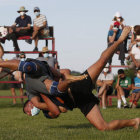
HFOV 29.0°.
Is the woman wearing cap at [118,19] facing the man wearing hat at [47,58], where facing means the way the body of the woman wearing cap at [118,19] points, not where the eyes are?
no

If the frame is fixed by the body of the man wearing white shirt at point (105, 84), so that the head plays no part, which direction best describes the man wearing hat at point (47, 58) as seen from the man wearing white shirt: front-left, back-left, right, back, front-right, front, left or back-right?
right

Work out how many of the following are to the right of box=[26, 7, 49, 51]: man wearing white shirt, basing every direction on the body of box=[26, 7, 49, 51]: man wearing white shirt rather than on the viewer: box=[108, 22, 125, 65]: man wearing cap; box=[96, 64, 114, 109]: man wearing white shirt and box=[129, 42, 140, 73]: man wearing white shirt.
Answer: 0

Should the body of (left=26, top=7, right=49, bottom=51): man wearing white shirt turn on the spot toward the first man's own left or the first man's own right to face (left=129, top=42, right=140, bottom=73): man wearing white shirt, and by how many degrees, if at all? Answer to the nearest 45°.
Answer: approximately 90° to the first man's own left

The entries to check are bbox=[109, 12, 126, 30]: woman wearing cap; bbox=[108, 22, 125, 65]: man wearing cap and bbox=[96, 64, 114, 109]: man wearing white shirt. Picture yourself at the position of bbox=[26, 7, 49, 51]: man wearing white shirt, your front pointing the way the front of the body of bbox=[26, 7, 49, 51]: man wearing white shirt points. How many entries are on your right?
0

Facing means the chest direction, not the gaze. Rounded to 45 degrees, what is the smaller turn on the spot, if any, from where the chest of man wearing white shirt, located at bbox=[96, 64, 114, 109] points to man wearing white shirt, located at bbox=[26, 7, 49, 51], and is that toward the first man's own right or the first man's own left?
approximately 90° to the first man's own right

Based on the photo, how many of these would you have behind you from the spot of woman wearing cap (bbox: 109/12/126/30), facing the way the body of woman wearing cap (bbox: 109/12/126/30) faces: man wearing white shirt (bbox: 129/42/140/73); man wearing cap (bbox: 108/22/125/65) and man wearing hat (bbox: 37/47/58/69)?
0

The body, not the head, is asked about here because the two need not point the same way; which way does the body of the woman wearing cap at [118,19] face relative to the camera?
toward the camera

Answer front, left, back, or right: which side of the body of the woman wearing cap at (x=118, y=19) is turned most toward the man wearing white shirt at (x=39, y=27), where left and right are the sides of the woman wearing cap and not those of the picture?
right

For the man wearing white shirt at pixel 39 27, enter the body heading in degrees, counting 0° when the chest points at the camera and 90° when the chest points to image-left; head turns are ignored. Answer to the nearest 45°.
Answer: approximately 45°

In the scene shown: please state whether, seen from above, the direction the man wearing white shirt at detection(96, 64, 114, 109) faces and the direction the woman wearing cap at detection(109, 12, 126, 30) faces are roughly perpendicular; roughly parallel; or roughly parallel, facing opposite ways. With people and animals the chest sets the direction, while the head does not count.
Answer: roughly parallel

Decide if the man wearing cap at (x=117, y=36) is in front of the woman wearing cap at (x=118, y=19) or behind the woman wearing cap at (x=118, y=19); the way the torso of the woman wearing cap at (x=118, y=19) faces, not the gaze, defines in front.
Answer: in front

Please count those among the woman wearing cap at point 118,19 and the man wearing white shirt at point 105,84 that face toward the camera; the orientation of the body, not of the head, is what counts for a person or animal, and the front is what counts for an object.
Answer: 2
